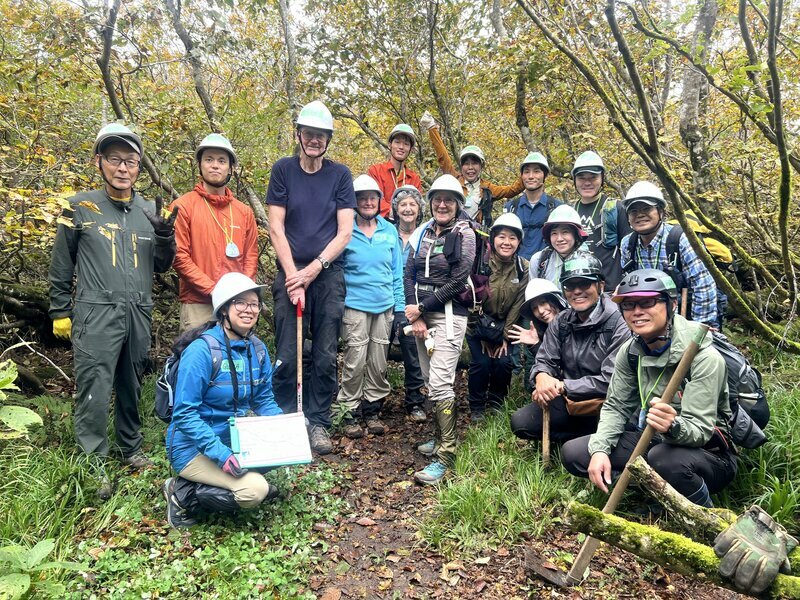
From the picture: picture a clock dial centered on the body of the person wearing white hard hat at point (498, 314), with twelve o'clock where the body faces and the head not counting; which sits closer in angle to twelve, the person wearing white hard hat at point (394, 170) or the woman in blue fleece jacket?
the woman in blue fleece jacket

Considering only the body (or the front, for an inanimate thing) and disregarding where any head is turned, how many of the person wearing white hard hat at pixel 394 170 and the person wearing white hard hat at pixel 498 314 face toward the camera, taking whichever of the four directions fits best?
2

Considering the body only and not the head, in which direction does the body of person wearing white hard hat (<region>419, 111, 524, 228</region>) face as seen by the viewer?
toward the camera

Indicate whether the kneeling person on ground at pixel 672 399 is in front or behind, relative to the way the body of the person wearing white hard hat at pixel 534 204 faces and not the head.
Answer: in front

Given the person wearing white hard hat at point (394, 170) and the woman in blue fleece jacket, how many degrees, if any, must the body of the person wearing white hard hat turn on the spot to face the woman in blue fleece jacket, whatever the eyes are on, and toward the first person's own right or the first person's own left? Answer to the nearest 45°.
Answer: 0° — they already face them

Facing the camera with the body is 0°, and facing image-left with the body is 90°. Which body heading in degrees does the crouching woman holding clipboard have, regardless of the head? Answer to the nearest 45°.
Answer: approximately 315°

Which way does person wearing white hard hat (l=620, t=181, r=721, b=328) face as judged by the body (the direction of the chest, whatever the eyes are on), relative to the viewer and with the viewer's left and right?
facing the viewer and to the left of the viewer

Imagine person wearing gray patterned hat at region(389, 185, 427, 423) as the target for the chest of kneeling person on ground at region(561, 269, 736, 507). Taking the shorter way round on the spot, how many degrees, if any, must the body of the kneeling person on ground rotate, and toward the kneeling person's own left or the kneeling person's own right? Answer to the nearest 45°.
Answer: approximately 90° to the kneeling person's own right

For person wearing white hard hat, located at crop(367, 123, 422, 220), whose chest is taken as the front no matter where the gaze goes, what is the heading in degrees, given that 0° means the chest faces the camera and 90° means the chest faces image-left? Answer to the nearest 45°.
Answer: approximately 0°
